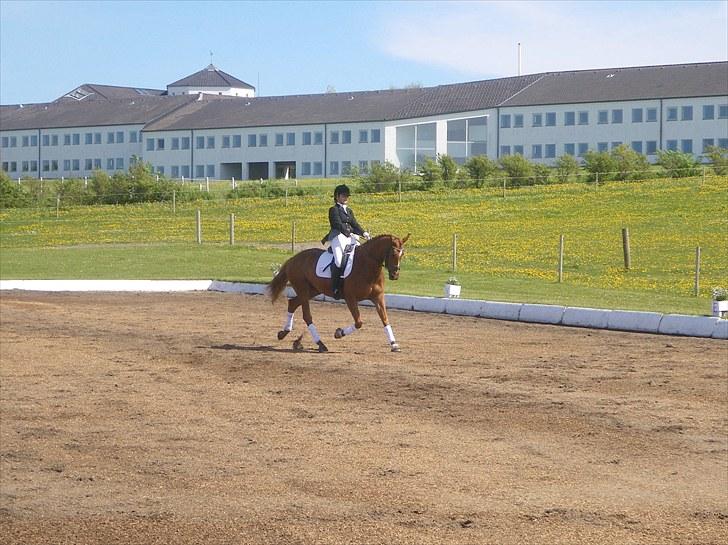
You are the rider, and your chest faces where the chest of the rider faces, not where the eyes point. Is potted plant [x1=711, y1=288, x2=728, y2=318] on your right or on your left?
on your left

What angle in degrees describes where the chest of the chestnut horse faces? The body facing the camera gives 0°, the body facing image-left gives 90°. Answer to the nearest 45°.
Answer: approximately 315°

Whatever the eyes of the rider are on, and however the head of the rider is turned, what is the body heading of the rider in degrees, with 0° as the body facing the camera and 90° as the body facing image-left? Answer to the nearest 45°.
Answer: approximately 315°

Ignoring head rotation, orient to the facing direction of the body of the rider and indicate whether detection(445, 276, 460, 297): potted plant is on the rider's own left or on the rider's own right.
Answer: on the rider's own left

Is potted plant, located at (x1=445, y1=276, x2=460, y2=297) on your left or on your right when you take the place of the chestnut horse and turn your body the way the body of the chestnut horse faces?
on your left
